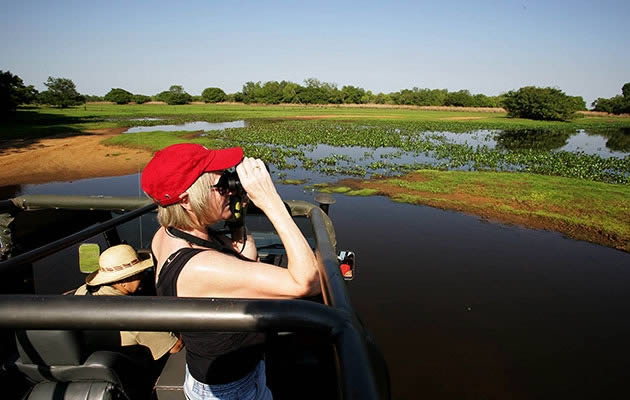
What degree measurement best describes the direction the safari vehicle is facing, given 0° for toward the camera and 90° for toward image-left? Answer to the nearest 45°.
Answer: approximately 180°

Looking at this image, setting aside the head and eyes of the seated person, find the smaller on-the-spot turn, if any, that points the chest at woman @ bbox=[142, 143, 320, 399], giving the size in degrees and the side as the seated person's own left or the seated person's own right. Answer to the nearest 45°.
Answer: approximately 90° to the seated person's own right

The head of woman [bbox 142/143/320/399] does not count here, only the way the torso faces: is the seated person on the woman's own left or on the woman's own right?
on the woman's own left

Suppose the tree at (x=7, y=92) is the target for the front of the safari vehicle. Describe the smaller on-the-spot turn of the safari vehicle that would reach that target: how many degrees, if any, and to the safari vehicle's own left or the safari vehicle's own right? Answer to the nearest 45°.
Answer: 0° — it already faces it
